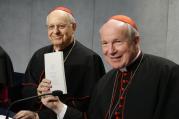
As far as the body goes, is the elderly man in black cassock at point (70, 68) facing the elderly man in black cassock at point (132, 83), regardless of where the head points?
no

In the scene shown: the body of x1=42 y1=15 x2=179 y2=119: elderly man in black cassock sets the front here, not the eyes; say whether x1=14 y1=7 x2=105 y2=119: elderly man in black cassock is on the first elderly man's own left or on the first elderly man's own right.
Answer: on the first elderly man's own right

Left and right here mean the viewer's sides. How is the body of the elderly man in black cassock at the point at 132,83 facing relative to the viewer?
facing the viewer and to the left of the viewer

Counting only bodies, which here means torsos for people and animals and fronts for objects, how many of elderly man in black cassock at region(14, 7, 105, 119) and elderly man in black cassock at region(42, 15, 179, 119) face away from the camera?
0

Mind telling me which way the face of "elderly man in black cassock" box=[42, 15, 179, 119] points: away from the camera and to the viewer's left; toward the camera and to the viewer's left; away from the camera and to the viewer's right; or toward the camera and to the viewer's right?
toward the camera and to the viewer's left

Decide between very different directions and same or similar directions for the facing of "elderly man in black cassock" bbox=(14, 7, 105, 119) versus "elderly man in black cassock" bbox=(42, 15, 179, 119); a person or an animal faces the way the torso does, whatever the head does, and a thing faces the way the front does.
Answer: same or similar directions
